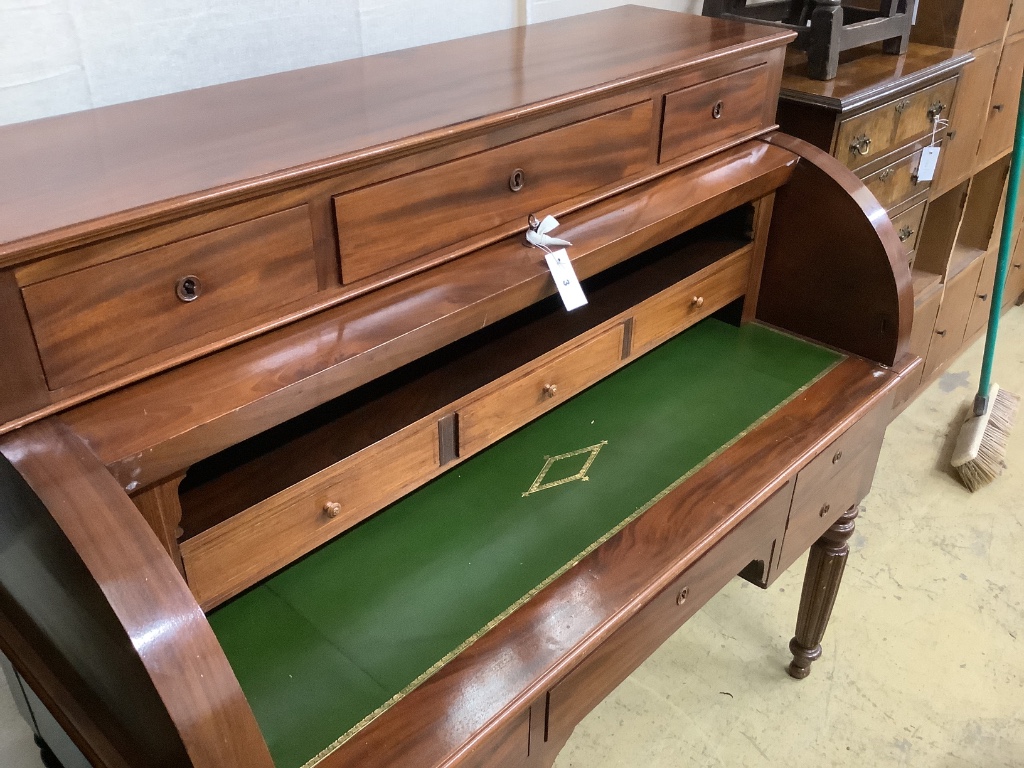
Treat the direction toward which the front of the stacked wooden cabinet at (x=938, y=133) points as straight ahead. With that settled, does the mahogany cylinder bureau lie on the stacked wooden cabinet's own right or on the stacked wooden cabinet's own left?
on the stacked wooden cabinet's own right

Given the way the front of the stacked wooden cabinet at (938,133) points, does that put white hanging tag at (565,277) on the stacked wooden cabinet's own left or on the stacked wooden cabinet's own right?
on the stacked wooden cabinet's own right

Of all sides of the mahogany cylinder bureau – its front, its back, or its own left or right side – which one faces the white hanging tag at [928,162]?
left

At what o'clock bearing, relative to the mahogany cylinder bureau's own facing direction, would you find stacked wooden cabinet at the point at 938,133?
The stacked wooden cabinet is roughly at 9 o'clock from the mahogany cylinder bureau.

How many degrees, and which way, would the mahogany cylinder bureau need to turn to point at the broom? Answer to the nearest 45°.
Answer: approximately 90° to its left

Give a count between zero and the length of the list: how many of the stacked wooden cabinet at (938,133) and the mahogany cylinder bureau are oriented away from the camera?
0

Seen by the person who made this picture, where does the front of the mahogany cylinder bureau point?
facing the viewer and to the right of the viewer
